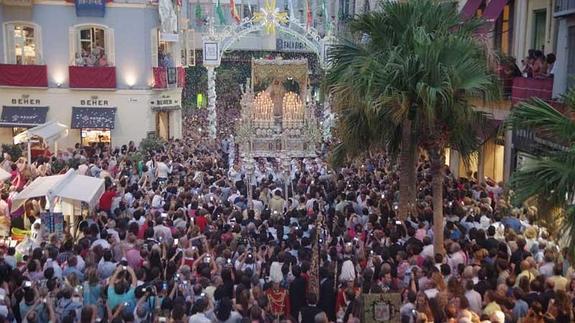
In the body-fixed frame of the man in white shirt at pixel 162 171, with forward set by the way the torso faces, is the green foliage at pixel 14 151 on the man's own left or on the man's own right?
on the man's own left

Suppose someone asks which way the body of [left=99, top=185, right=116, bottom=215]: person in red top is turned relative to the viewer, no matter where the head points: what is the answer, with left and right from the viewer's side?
facing away from the viewer and to the right of the viewer

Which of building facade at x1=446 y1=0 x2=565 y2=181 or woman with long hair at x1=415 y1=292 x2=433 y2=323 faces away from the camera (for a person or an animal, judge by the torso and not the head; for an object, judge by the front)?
the woman with long hair

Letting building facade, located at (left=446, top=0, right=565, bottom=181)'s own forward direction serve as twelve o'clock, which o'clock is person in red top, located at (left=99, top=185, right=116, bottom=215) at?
The person in red top is roughly at 12 o'clock from the building facade.

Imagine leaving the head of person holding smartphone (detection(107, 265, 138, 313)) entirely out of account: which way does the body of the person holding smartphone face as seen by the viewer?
away from the camera

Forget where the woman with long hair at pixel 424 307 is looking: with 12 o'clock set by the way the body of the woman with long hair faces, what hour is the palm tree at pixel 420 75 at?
The palm tree is roughly at 12 o'clock from the woman with long hair.

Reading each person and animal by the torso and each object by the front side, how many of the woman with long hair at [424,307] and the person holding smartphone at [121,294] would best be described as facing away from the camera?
2

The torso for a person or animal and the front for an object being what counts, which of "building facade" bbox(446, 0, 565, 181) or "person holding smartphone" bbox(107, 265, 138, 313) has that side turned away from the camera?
the person holding smartphone
